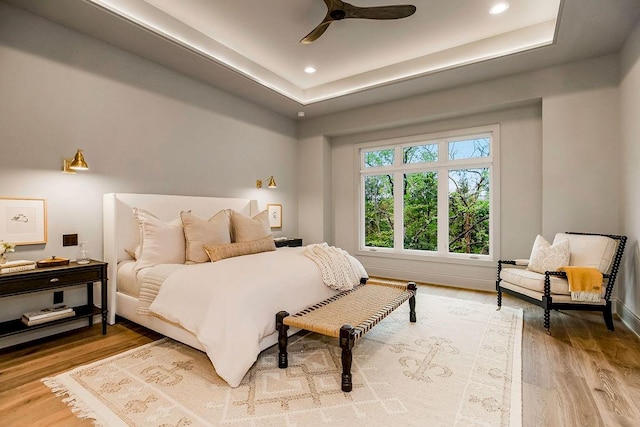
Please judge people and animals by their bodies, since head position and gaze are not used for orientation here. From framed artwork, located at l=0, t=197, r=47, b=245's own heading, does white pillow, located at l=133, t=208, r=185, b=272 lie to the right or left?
on its left

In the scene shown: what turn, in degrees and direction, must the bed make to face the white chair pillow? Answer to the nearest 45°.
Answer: approximately 45° to its left

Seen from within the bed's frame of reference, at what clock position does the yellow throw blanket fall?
The yellow throw blanket is roughly at 11 o'clock from the bed.

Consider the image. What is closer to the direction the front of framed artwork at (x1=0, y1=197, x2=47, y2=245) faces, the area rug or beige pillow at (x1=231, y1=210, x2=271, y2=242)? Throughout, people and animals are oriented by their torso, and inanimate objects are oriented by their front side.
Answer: the area rug

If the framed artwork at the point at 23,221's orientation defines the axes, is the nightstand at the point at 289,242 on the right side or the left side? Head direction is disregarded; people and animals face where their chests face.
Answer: on its left

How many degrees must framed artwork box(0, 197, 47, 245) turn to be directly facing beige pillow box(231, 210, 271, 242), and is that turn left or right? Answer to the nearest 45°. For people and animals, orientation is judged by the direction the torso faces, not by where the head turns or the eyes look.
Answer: approximately 90° to its left

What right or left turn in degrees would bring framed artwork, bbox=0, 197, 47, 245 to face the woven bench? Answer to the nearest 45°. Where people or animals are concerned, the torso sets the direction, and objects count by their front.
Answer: approximately 45° to its left

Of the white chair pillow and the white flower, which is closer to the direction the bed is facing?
the white chair pillow

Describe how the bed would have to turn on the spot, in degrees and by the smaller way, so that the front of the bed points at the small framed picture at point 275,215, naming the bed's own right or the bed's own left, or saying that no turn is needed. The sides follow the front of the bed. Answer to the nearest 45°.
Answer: approximately 135° to the bed's own left

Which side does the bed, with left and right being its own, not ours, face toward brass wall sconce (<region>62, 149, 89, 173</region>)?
back

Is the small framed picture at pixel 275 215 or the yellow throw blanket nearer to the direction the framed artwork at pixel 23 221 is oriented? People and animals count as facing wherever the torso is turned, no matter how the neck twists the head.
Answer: the yellow throw blanket
